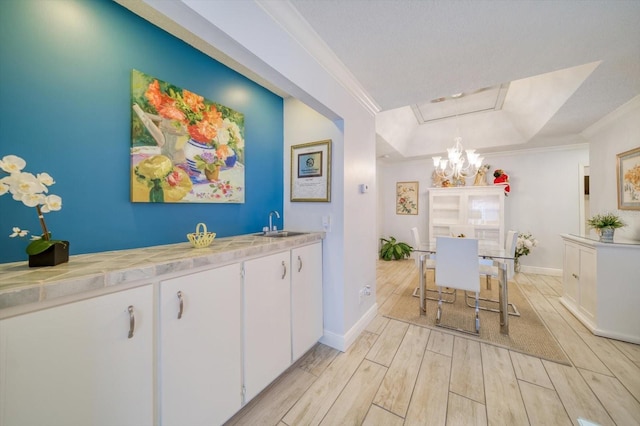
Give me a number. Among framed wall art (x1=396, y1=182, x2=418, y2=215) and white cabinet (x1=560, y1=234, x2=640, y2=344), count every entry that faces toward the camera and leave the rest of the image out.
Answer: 1

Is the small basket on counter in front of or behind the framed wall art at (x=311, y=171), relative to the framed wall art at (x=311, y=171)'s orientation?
in front

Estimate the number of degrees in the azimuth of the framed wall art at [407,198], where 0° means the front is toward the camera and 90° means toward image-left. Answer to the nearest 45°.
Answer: approximately 0°

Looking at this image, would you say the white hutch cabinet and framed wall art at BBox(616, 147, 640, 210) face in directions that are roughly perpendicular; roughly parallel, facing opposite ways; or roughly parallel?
roughly perpendicular

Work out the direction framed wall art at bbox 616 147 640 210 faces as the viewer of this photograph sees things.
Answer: facing the viewer and to the left of the viewer

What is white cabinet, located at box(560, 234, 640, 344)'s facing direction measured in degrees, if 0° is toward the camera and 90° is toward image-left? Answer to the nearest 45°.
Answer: approximately 90°

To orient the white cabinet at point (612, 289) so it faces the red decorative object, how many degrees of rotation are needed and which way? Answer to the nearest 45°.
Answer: approximately 45° to its right

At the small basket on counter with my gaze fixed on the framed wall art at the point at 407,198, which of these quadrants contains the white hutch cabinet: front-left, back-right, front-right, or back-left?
front-right

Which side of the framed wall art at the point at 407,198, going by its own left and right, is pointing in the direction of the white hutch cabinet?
left

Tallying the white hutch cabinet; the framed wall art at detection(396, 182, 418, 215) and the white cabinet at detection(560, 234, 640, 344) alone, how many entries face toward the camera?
2

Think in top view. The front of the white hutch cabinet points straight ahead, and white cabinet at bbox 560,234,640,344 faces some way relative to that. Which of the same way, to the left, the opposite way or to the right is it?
to the right

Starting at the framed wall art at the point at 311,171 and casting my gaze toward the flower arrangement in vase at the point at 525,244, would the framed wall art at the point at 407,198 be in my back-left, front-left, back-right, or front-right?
front-left

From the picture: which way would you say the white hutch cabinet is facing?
toward the camera
